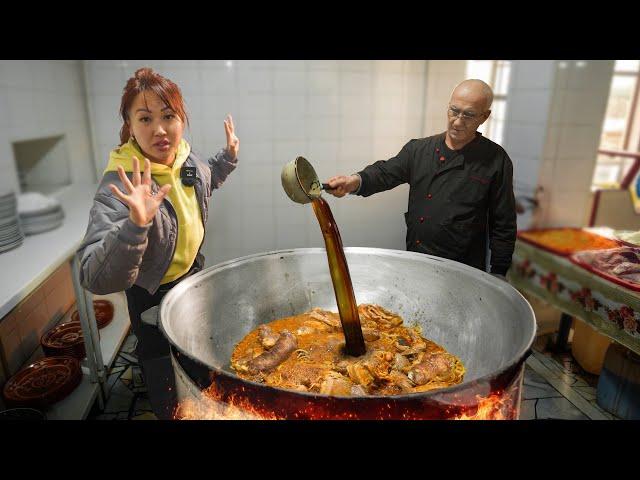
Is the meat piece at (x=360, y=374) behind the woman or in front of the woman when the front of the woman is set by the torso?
in front

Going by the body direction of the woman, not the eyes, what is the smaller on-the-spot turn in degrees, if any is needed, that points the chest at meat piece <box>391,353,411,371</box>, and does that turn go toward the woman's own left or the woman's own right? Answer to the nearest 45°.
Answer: approximately 45° to the woman's own left

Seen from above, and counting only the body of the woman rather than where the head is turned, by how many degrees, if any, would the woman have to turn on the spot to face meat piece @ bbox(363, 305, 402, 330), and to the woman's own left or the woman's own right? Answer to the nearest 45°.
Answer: approximately 45° to the woman's own left

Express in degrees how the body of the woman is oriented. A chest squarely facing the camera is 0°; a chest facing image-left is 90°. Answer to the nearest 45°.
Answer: approximately 315°
